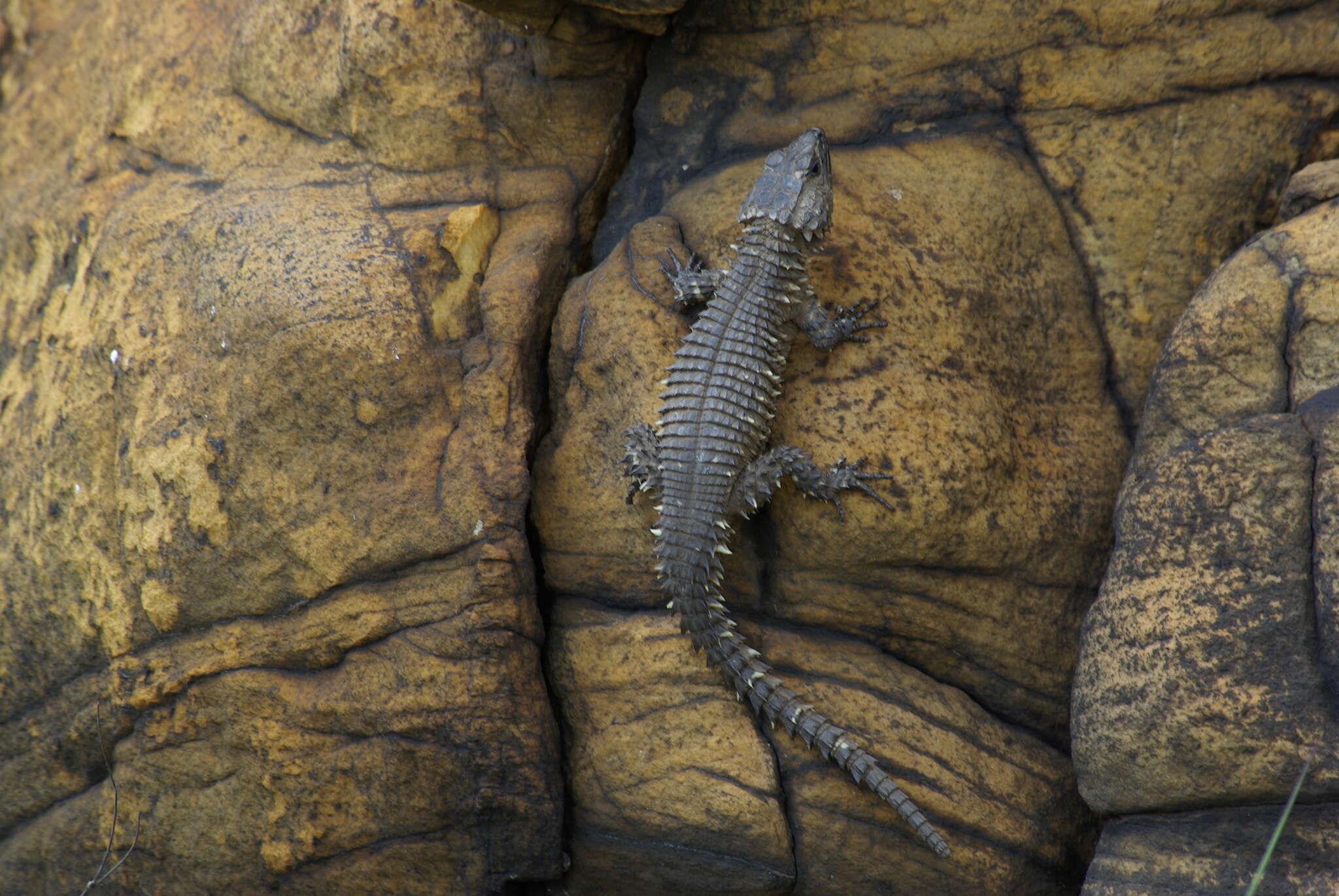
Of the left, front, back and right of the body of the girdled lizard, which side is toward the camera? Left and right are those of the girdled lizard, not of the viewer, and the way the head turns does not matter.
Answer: back

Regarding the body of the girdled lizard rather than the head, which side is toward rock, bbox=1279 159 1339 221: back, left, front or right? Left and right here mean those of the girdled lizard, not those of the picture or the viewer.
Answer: right

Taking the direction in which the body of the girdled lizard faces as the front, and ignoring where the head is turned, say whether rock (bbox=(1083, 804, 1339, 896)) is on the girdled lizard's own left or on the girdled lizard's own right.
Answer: on the girdled lizard's own right

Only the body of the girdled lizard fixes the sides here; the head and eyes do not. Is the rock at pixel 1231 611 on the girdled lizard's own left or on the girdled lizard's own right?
on the girdled lizard's own right
